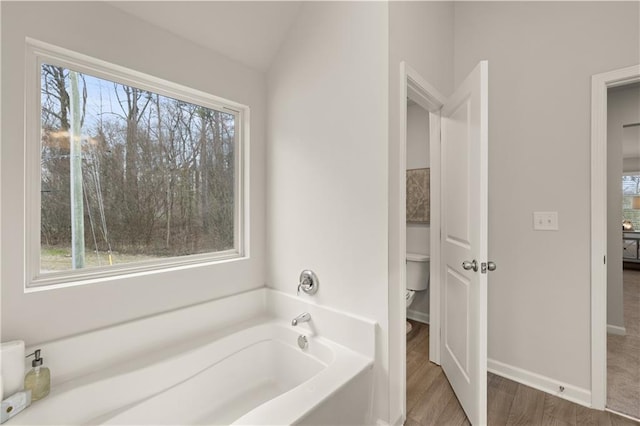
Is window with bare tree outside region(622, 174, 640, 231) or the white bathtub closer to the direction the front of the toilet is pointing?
the white bathtub

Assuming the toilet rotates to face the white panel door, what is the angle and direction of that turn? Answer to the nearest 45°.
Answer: approximately 45° to its left

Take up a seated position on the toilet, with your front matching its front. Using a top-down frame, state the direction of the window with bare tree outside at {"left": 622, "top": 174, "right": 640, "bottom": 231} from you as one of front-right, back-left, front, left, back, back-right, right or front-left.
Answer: back

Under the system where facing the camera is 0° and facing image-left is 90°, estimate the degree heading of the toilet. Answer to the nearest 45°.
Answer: approximately 45°

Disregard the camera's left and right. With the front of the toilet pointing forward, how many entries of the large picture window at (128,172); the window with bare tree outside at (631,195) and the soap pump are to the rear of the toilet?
1

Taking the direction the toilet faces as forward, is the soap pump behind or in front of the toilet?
in front

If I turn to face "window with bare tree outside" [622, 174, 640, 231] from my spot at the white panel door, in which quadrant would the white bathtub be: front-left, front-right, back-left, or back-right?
back-left

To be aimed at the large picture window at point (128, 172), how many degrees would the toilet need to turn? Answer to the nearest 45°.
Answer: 0° — it already faces it

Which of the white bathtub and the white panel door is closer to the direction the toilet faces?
the white bathtub

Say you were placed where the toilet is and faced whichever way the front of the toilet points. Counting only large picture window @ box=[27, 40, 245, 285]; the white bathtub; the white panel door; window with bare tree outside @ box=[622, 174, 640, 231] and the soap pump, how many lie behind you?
1

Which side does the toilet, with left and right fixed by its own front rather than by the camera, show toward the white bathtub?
front
